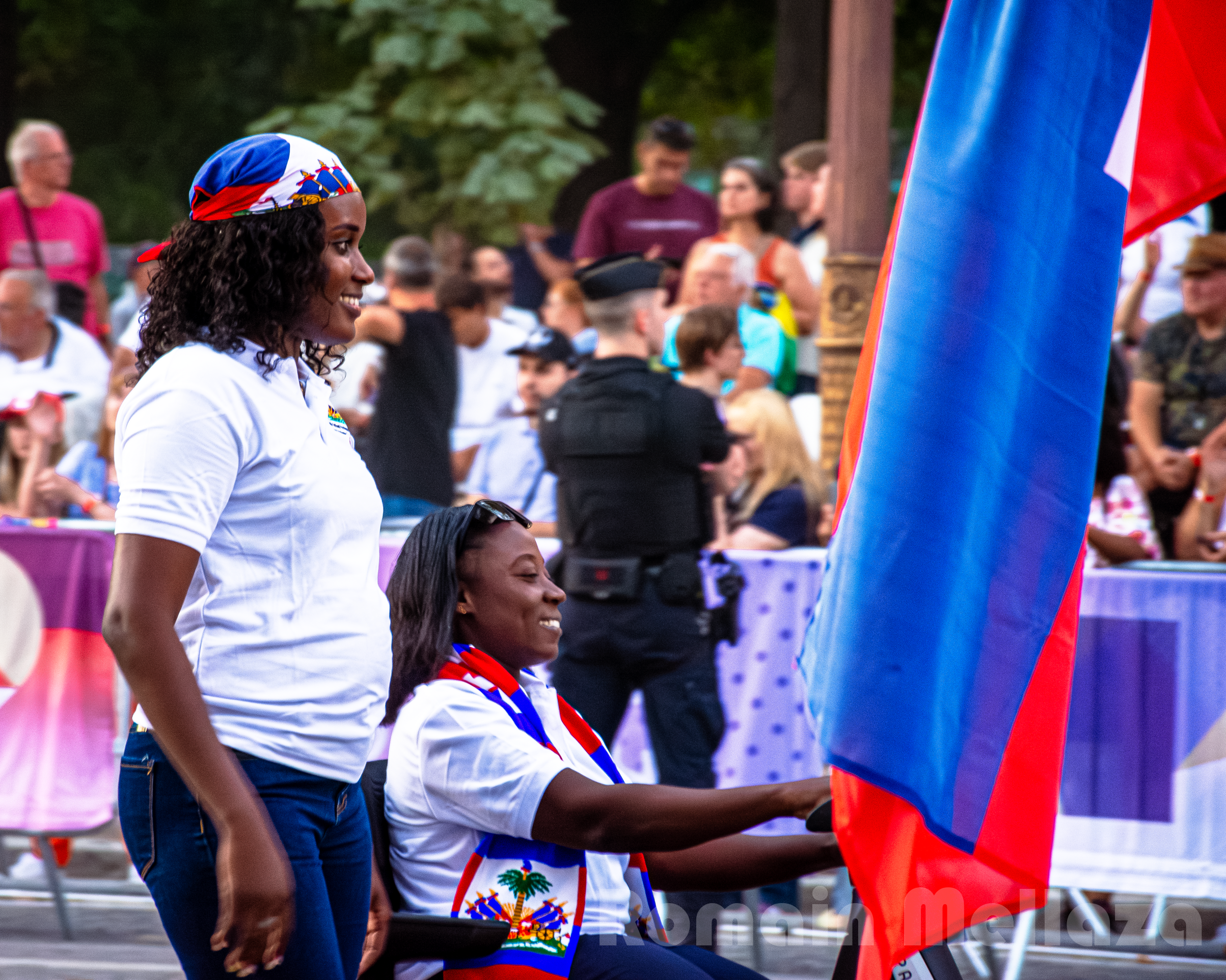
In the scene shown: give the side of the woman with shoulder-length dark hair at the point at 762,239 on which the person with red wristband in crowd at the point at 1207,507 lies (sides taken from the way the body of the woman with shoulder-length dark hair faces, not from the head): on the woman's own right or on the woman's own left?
on the woman's own left

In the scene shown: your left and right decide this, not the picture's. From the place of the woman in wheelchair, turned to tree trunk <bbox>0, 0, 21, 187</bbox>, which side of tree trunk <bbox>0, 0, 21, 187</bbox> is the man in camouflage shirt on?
right

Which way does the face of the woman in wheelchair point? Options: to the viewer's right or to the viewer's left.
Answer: to the viewer's right

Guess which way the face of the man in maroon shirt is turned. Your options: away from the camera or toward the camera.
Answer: toward the camera

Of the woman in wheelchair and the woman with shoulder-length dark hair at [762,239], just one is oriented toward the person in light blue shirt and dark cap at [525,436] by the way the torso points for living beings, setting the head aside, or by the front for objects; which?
the woman with shoulder-length dark hair

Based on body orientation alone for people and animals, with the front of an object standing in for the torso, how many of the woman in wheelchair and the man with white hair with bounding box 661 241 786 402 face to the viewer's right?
1

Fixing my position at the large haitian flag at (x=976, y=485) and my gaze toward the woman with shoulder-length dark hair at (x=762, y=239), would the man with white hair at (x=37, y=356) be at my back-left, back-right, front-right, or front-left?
front-left

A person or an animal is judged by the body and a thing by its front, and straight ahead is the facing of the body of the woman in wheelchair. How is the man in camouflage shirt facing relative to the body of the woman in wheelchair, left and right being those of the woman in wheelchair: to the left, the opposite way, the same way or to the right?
to the right

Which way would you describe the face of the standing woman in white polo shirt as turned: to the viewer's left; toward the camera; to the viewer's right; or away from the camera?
to the viewer's right

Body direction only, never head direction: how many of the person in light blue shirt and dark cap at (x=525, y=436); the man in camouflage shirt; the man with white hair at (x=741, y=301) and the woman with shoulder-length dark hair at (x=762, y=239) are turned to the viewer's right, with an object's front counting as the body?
0

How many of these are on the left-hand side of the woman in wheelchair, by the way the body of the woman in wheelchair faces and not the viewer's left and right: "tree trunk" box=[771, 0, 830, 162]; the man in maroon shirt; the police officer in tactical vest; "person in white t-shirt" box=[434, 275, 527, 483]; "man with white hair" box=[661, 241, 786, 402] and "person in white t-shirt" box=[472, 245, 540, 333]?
6

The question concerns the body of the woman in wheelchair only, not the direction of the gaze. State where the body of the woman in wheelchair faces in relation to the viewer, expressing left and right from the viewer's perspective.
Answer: facing to the right of the viewer

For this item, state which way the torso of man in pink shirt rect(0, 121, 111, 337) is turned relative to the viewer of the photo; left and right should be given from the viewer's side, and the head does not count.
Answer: facing the viewer and to the right of the viewer

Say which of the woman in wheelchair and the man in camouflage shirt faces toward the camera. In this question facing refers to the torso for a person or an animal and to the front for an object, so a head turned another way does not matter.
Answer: the man in camouflage shirt

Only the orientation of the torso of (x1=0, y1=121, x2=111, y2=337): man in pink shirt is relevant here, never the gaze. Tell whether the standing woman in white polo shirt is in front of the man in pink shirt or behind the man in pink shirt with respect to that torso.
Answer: in front

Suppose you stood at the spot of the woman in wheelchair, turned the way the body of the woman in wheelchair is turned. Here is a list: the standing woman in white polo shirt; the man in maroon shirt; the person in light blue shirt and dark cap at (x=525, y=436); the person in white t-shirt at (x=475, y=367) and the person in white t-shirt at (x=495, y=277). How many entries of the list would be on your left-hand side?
4

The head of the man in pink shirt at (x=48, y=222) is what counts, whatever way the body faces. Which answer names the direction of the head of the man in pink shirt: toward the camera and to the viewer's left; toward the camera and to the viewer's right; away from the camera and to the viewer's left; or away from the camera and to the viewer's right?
toward the camera and to the viewer's right

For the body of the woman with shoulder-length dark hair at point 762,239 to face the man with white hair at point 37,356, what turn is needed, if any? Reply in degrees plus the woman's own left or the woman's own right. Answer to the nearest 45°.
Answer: approximately 45° to the woman's own right

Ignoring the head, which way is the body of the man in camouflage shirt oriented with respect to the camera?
toward the camera
